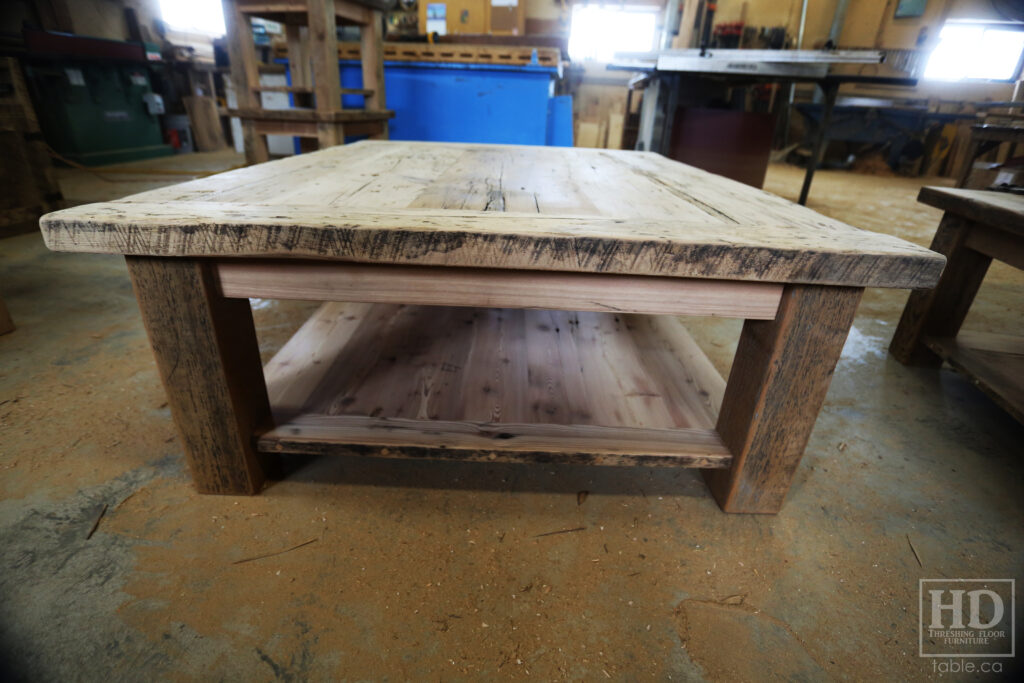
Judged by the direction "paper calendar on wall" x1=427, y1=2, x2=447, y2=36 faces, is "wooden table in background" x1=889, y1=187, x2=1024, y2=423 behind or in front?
in front

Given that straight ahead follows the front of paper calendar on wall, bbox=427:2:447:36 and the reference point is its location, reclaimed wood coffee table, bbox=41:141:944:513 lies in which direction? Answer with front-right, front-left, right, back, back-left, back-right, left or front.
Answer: front

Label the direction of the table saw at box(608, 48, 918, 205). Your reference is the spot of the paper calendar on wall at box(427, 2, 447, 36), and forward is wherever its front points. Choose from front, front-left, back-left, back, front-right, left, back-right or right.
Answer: front-left

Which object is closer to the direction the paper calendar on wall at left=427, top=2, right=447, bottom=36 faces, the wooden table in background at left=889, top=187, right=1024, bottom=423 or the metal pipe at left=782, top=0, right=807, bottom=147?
the wooden table in background

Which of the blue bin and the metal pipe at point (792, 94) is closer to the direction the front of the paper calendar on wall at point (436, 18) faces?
the blue bin

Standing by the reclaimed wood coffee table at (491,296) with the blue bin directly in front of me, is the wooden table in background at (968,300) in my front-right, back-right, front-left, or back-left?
front-right

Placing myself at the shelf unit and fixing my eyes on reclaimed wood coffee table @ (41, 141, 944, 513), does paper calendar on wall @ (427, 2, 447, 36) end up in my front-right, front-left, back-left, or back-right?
back-left

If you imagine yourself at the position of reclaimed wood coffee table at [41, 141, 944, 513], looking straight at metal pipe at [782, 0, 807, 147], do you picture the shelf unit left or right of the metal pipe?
left

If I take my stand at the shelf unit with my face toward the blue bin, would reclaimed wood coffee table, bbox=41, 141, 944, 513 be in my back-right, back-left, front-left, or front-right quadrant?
back-right

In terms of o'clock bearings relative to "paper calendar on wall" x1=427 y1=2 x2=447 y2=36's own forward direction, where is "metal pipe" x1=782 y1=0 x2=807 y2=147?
The metal pipe is roughly at 10 o'clock from the paper calendar on wall.

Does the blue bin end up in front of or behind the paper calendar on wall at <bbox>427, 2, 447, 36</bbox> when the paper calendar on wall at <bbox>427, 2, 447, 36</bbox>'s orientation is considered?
in front

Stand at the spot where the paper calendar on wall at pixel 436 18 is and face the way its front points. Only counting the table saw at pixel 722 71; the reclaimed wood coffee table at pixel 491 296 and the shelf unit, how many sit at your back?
0

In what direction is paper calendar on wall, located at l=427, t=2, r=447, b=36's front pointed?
toward the camera

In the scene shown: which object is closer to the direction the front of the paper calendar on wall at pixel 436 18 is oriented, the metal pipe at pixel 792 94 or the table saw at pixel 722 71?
the table saw

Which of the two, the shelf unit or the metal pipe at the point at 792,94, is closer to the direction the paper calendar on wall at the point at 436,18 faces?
the shelf unit
